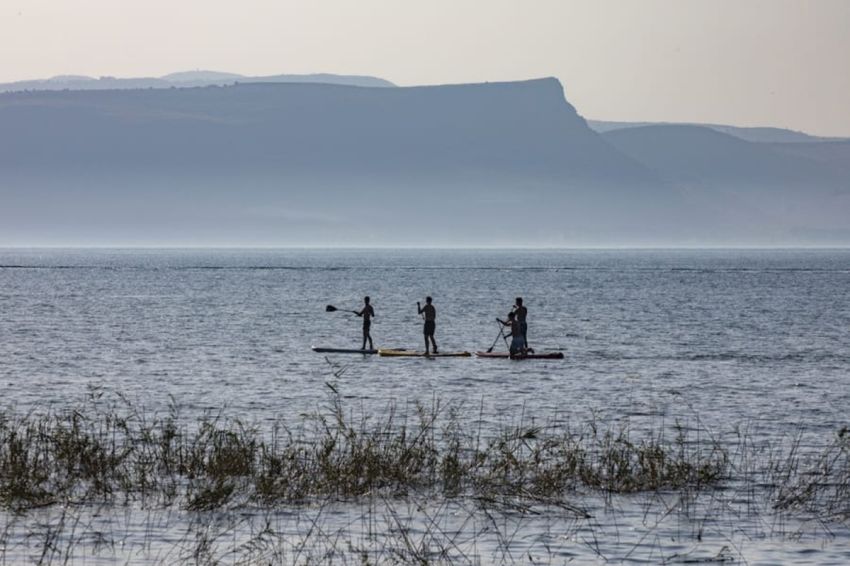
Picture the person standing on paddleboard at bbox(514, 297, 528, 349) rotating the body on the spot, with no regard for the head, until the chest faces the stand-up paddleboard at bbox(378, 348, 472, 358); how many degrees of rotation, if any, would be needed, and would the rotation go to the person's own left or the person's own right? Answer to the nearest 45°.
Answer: approximately 45° to the person's own right

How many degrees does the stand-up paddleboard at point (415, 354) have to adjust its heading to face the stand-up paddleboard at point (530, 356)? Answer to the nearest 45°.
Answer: approximately 180°

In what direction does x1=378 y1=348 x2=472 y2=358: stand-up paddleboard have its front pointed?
to the viewer's left

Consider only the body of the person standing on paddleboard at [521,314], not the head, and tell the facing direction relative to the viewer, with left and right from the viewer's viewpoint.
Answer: facing to the left of the viewer

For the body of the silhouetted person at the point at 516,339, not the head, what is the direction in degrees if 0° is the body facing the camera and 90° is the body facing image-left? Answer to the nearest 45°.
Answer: approximately 90°

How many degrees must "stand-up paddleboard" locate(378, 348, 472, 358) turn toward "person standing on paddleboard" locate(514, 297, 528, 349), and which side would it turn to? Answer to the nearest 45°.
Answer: approximately 135° to its left

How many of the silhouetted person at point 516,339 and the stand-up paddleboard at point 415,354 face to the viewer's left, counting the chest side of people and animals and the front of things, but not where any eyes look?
2

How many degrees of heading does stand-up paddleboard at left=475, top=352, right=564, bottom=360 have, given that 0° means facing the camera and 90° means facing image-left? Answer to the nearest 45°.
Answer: approximately 90°
